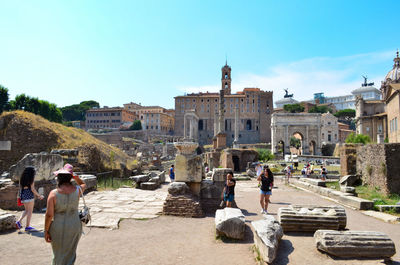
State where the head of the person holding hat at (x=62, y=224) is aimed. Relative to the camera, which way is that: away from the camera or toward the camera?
away from the camera

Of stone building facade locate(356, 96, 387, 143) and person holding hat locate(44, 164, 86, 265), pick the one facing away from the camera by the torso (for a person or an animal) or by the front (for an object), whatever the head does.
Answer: the person holding hat

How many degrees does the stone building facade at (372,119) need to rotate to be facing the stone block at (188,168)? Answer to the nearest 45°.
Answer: approximately 45° to its left

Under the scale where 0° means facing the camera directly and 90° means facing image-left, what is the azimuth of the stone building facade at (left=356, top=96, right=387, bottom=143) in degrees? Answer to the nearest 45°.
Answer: approximately 45°

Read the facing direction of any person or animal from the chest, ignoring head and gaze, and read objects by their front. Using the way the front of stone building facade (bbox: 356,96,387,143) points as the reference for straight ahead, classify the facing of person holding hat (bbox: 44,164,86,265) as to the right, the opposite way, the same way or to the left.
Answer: to the right

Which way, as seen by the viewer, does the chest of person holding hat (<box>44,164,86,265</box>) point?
away from the camera

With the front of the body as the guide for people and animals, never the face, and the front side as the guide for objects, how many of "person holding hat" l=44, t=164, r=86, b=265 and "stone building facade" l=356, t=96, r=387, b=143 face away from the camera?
1
